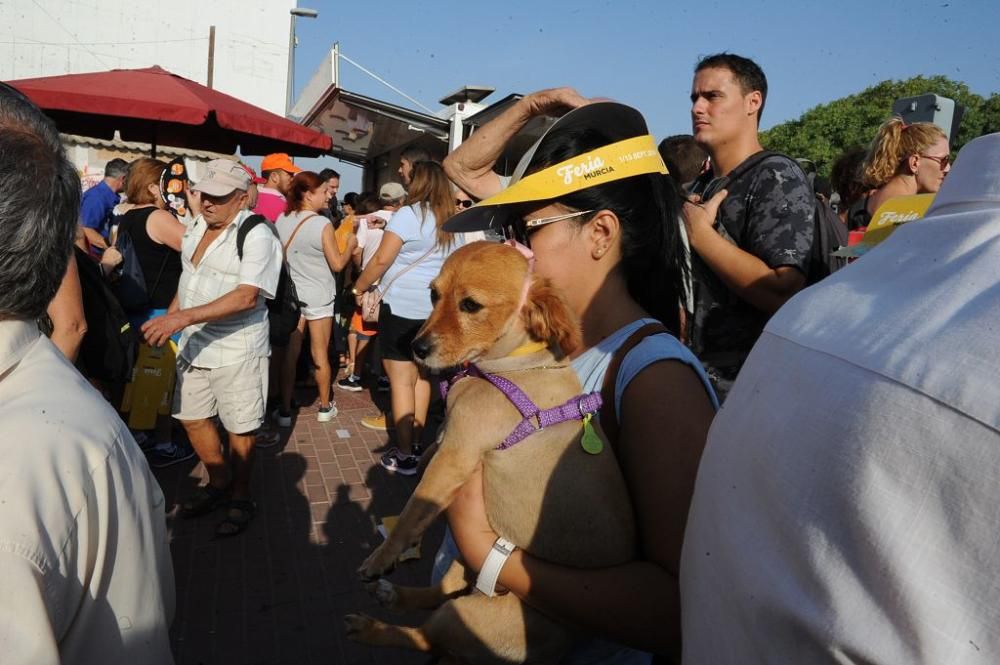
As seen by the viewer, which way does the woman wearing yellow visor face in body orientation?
to the viewer's left

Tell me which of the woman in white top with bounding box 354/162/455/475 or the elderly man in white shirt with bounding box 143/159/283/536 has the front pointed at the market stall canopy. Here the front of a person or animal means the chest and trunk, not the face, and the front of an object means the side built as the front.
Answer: the woman in white top

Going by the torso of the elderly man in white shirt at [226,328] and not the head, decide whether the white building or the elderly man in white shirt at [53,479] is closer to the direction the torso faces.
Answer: the elderly man in white shirt

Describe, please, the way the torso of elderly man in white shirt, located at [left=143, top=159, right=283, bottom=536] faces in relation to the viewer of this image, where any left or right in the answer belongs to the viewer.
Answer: facing the viewer and to the left of the viewer

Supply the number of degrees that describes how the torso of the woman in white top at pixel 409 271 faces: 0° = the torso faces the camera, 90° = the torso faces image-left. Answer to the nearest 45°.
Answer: approximately 135°
